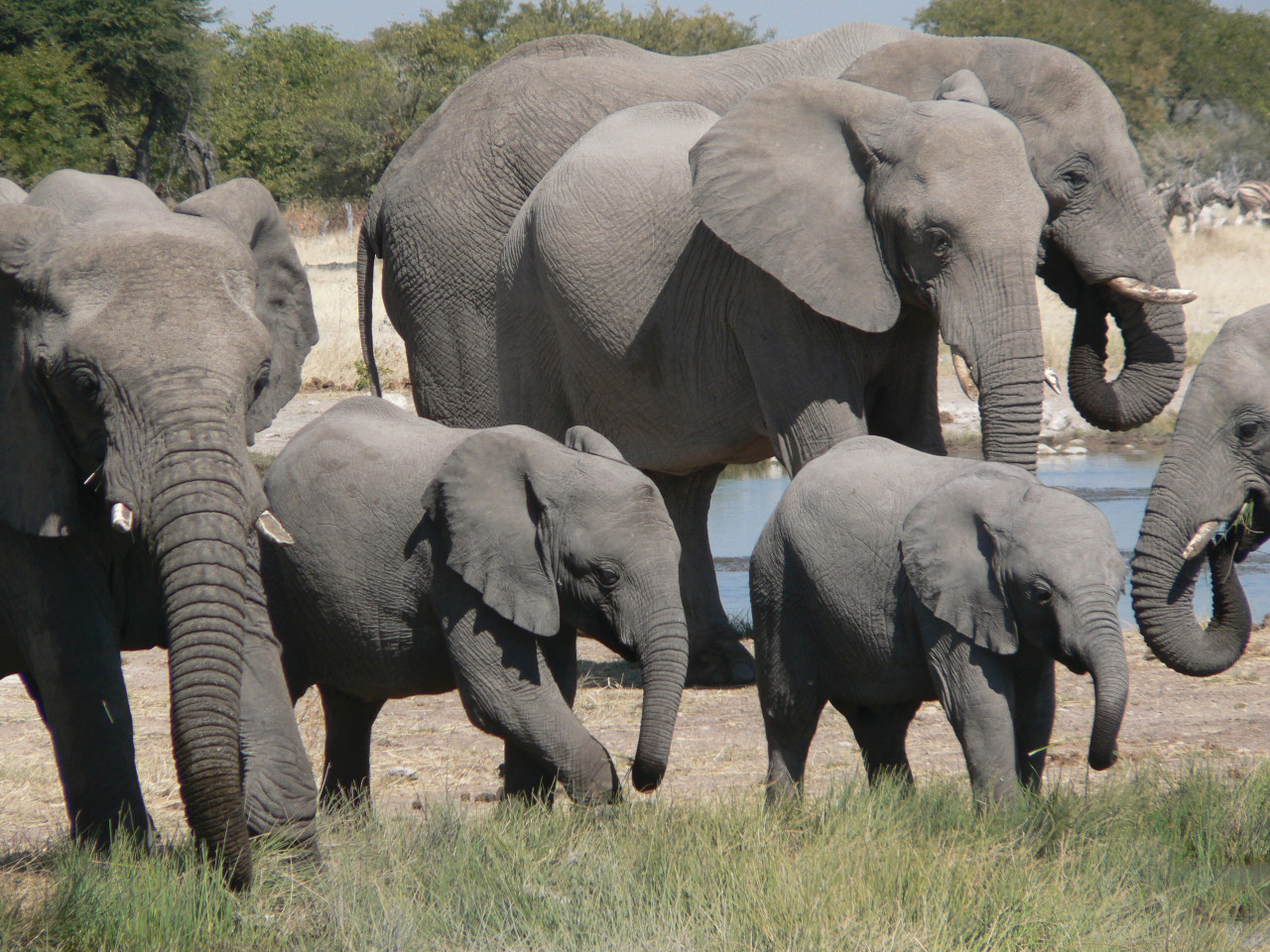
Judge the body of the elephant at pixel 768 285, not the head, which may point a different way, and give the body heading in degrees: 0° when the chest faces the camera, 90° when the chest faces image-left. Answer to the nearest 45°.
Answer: approximately 315°

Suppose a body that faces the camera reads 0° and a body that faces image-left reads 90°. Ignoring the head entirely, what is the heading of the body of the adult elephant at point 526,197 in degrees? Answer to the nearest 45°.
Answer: approximately 270°

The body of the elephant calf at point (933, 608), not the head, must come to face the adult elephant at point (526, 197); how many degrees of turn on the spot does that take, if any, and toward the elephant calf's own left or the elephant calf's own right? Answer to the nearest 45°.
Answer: approximately 180°

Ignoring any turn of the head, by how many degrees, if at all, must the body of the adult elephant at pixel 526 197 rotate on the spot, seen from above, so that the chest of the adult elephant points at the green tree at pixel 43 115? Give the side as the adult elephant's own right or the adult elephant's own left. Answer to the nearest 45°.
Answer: approximately 135° to the adult elephant's own left

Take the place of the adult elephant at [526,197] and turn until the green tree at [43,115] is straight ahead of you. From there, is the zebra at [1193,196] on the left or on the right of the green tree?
right

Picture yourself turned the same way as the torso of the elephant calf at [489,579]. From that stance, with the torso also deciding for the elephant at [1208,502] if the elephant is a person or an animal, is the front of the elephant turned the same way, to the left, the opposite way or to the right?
the opposite way

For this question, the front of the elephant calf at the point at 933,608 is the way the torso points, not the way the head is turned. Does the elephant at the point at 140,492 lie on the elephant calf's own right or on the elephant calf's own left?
on the elephant calf's own right

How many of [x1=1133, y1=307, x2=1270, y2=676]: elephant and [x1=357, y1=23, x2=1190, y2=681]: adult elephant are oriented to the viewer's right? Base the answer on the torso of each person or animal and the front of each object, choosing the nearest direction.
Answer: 1

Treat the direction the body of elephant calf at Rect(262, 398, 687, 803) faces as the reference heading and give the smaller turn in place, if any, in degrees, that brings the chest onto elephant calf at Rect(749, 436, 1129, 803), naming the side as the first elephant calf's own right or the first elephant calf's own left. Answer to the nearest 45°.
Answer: approximately 45° to the first elephant calf's own left

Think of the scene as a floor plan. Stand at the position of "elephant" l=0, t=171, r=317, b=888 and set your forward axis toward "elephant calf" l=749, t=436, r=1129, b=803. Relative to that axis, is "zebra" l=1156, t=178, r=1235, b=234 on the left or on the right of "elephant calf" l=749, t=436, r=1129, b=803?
left

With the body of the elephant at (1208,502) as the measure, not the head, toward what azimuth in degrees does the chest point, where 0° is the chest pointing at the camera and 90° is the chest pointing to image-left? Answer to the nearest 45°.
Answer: approximately 90°
